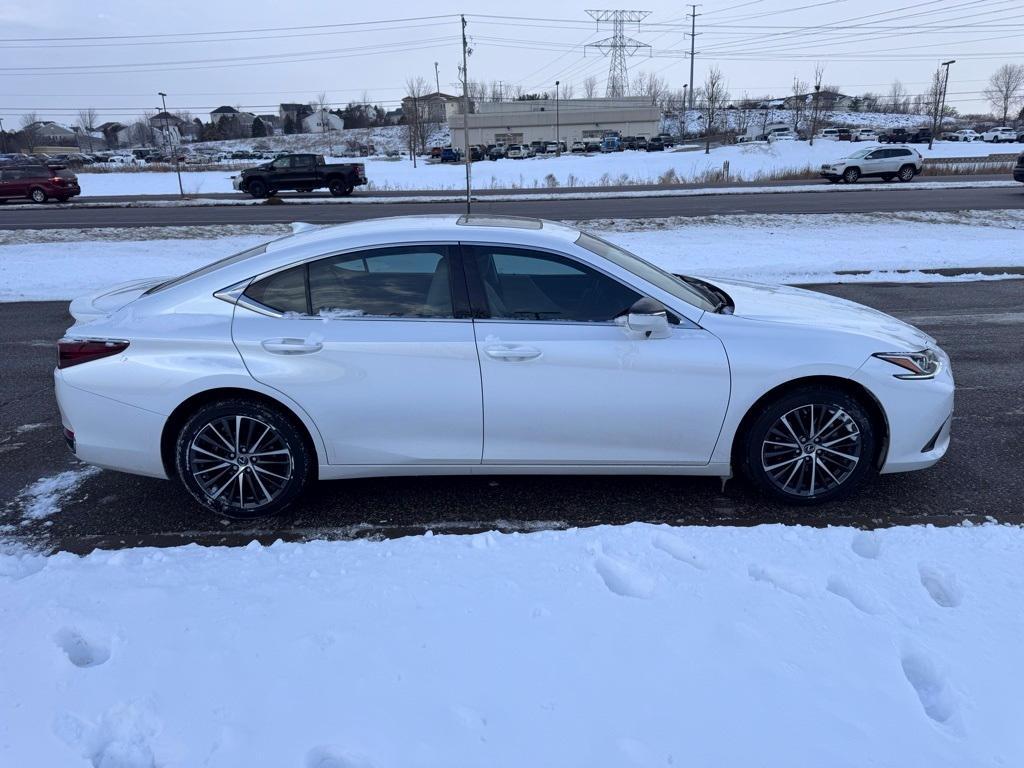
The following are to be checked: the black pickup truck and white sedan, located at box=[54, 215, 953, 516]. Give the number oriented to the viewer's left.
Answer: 1

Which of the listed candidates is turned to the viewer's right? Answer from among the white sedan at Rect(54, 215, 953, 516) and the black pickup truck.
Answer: the white sedan

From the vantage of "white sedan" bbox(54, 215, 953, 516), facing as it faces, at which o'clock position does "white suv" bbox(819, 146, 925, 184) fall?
The white suv is roughly at 10 o'clock from the white sedan.

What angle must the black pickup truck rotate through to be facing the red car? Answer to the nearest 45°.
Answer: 0° — it already faces it

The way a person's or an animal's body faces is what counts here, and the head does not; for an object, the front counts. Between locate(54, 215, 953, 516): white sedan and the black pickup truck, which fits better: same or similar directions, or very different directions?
very different directions

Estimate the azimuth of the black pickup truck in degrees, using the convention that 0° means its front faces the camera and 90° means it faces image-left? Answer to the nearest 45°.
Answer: approximately 90°

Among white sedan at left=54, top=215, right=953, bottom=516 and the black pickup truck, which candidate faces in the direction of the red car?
the black pickup truck

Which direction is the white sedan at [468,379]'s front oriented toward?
to the viewer's right

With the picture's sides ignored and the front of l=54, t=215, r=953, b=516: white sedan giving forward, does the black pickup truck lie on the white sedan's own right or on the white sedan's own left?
on the white sedan's own left
